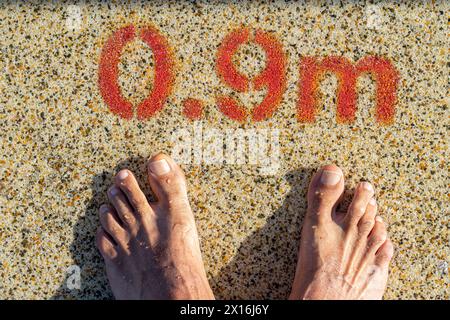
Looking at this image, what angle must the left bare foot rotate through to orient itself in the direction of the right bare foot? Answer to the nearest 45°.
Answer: approximately 90° to its right

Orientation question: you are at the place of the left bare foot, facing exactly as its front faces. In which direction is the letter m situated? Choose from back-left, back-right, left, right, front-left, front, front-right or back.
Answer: right

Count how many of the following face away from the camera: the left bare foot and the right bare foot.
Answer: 2

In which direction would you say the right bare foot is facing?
away from the camera

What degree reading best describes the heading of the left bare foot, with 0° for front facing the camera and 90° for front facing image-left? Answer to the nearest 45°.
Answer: approximately 180°

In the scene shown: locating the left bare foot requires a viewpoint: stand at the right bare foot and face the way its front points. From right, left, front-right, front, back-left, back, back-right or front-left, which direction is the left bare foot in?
left
